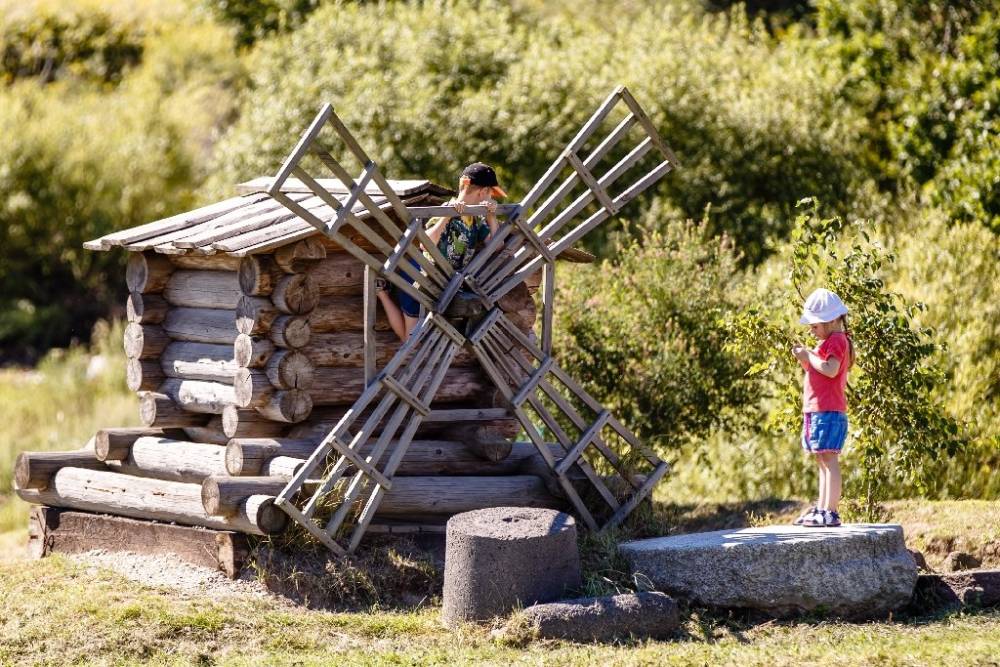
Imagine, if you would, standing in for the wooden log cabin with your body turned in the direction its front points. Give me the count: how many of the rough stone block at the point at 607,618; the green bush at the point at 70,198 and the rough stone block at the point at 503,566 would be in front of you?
2

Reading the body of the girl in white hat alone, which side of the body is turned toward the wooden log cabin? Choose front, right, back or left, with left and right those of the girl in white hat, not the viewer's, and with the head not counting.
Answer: front

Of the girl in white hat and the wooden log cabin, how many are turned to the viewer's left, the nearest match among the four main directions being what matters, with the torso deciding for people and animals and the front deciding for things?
1

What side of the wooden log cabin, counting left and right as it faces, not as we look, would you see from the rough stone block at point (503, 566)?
front

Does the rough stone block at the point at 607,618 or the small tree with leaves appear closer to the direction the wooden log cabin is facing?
the rough stone block

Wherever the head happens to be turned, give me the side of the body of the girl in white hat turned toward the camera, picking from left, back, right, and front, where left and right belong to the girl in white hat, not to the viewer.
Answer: left

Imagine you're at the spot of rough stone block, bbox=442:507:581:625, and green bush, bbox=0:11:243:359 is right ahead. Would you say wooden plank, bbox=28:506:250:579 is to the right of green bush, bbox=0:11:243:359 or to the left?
left

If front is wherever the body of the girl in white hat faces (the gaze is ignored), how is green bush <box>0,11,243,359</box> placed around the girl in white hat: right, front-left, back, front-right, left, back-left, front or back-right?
front-right

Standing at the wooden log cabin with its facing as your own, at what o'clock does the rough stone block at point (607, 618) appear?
The rough stone block is roughly at 12 o'clock from the wooden log cabin.

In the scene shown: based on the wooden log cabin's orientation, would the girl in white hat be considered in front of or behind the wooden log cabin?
in front

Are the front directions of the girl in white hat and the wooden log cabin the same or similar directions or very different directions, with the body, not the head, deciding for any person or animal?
very different directions

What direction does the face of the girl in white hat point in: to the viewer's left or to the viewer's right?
to the viewer's left

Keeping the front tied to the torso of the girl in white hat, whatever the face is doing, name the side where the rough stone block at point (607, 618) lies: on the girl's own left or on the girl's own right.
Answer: on the girl's own left

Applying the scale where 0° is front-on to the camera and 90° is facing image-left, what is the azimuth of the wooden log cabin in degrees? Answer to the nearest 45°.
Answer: approximately 315°
